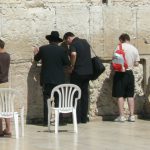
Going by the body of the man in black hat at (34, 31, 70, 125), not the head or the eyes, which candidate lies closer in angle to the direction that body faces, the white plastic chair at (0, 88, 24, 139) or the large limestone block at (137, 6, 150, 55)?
the large limestone block

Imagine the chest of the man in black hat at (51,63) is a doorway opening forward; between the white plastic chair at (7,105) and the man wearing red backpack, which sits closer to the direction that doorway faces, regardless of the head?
the man wearing red backpack

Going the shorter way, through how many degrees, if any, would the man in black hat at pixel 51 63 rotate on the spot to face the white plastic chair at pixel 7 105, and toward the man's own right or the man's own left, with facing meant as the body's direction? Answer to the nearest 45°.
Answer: approximately 135° to the man's own left

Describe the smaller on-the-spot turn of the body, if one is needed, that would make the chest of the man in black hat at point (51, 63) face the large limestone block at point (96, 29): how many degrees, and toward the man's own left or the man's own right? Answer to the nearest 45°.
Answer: approximately 45° to the man's own right

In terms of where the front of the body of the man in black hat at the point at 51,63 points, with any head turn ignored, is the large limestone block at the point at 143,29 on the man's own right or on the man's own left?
on the man's own right

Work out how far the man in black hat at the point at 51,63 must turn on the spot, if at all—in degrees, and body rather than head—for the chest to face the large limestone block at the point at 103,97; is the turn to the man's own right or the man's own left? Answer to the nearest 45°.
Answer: approximately 45° to the man's own right

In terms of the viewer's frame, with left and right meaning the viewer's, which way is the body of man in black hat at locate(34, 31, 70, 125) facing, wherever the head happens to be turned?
facing away from the viewer
